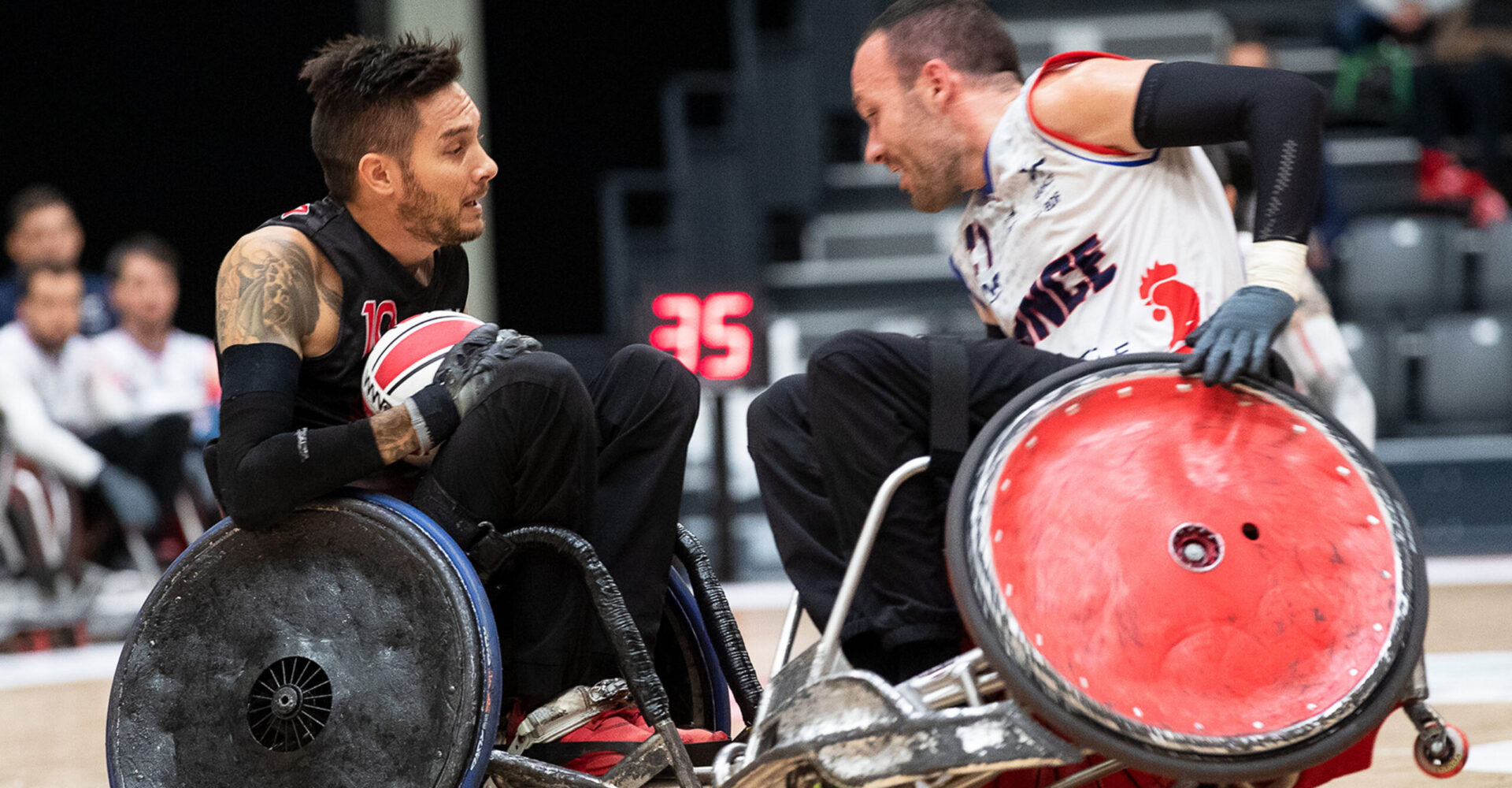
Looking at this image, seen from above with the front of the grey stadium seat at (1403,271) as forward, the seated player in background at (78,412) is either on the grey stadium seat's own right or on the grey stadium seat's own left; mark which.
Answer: on the grey stadium seat's own right

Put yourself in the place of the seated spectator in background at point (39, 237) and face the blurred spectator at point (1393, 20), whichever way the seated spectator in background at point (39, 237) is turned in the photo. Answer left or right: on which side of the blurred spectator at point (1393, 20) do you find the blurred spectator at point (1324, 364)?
right

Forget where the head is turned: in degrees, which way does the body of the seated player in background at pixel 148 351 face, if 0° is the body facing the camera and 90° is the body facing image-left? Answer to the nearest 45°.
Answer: approximately 0°

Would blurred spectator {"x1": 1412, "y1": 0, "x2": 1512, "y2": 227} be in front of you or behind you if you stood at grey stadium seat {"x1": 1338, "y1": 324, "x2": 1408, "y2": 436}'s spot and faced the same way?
behind

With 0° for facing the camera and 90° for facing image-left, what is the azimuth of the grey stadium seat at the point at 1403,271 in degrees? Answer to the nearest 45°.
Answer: approximately 0°

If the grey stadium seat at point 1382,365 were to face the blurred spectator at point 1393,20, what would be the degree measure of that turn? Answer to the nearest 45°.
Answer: approximately 180°

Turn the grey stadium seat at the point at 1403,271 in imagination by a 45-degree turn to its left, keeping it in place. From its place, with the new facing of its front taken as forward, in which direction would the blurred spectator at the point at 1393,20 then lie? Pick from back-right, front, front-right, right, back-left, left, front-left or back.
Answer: back-left
